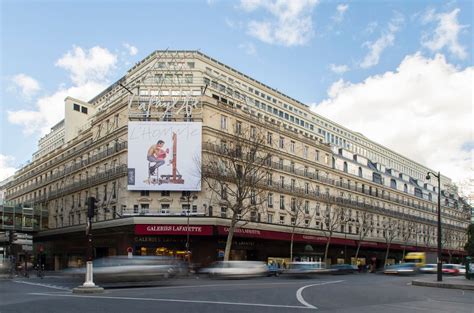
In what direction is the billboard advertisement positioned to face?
toward the camera

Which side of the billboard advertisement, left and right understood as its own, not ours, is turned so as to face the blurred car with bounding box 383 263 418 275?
left

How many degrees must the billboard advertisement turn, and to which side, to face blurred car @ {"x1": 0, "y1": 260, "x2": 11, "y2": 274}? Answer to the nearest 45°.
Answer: approximately 45° to its right

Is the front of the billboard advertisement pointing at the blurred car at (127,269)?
yes
